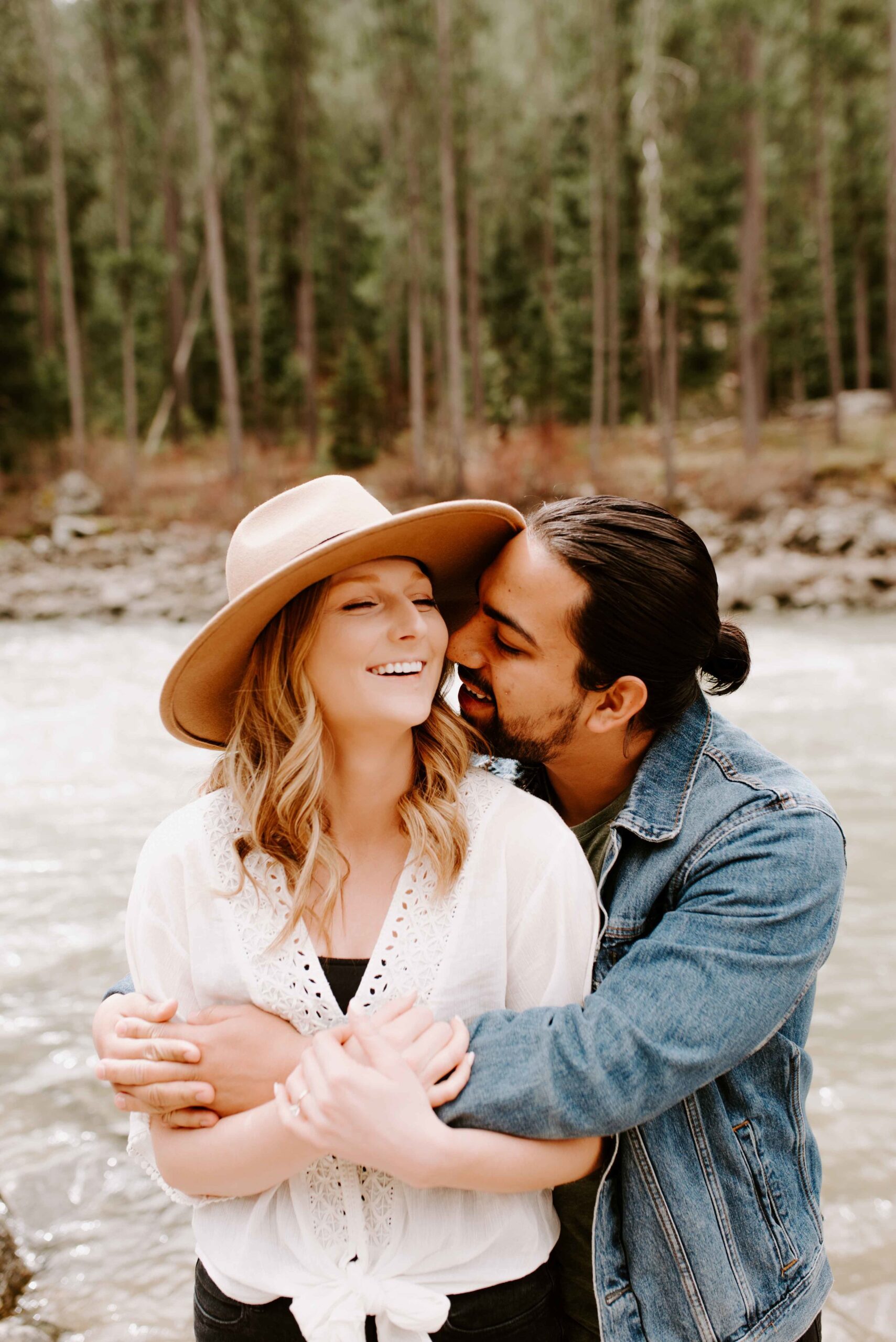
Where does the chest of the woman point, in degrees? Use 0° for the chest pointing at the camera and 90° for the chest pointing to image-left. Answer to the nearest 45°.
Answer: approximately 0°

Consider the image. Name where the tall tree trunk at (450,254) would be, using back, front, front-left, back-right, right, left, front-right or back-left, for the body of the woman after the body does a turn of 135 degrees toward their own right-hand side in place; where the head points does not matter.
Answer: front-right

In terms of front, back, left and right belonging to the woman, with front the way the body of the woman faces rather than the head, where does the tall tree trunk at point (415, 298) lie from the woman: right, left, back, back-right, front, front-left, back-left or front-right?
back

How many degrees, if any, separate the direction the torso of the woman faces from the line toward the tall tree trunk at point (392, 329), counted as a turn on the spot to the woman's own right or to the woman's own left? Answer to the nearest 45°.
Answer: approximately 180°

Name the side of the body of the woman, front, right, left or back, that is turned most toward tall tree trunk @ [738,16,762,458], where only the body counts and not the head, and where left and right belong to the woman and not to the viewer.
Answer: back

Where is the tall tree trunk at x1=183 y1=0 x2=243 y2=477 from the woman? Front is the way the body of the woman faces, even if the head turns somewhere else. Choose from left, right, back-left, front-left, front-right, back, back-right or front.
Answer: back

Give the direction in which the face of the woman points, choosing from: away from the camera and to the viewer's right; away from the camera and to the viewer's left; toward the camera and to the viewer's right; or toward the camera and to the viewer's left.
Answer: toward the camera and to the viewer's right

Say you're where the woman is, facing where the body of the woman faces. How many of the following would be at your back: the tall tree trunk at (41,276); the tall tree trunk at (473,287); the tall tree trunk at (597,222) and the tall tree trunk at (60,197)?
4

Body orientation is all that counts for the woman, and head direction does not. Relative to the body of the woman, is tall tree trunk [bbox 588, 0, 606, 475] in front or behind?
behind

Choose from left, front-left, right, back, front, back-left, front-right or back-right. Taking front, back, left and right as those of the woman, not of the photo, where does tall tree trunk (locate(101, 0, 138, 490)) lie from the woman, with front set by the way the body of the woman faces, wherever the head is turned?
back

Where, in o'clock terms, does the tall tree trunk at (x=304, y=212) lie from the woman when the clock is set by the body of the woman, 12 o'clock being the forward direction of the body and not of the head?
The tall tree trunk is roughly at 6 o'clock from the woman.

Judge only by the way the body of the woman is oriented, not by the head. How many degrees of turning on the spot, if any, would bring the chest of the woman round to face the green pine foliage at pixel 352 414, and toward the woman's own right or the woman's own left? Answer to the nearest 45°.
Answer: approximately 180°

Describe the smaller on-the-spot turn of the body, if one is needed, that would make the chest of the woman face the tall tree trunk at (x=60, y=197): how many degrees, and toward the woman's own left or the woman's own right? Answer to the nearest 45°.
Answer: approximately 180°
